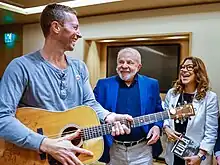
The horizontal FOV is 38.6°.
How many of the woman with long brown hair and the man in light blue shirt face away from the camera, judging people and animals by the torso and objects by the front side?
0

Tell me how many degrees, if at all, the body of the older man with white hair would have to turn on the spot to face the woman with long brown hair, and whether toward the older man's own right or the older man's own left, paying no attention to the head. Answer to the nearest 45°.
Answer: approximately 135° to the older man's own left

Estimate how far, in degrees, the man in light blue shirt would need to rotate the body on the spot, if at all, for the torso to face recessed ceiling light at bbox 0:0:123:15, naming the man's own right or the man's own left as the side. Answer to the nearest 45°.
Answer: approximately 135° to the man's own left

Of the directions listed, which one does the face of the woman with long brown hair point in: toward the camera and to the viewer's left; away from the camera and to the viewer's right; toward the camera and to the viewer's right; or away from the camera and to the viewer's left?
toward the camera and to the viewer's left

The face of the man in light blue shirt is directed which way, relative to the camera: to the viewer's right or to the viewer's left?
to the viewer's right

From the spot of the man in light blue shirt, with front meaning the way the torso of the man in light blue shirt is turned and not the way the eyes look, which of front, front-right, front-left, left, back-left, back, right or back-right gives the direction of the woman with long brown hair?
left

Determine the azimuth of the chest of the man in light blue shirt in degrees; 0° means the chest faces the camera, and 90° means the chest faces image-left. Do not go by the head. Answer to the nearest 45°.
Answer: approximately 315°

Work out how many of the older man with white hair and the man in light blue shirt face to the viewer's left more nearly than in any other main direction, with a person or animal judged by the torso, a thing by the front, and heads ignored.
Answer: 0

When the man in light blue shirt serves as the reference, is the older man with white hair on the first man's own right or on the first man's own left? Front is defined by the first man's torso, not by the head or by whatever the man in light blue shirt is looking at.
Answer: on the first man's own left

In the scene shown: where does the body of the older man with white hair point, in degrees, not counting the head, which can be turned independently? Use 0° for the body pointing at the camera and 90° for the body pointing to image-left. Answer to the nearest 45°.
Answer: approximately 0°

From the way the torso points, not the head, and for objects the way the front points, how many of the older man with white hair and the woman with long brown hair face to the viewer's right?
0

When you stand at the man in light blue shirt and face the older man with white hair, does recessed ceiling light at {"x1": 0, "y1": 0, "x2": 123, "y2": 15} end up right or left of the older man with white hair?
left
